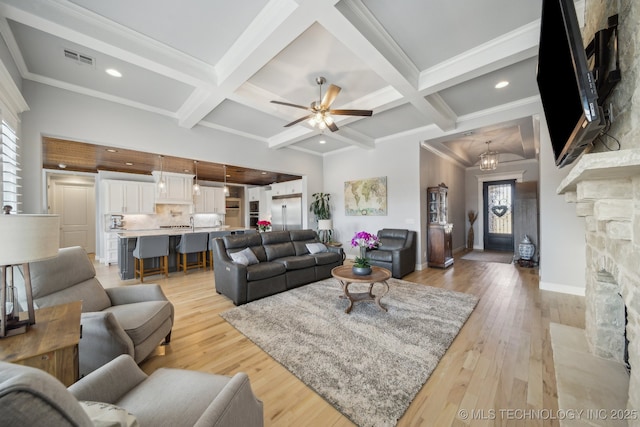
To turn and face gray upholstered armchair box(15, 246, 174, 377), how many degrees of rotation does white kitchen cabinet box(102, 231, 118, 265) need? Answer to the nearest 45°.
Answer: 0° — it already faces it

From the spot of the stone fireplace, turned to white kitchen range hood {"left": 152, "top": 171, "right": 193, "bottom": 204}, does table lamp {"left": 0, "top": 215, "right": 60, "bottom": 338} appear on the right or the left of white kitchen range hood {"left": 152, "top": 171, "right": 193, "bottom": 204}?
left

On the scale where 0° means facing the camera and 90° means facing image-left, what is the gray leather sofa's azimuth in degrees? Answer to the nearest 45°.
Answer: approximately 315°

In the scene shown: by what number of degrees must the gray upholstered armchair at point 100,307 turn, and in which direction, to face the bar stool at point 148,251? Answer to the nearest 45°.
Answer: approximately 135° to its left

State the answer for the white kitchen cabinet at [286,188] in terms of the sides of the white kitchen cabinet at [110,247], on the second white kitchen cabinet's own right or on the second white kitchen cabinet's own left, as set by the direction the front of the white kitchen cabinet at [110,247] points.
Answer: on the second white kitchen cabinet's own left

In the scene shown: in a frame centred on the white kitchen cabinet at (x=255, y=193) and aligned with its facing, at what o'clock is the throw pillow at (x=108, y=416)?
The throw pillow is roughly at 12 o'clock from the white kitchen cabinet.

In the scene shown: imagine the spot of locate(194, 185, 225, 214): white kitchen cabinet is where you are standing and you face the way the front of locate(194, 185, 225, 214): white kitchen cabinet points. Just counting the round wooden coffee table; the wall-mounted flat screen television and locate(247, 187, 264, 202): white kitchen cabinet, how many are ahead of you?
2

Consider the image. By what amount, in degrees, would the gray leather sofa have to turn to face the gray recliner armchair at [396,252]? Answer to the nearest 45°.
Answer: approximately 45° to its left
